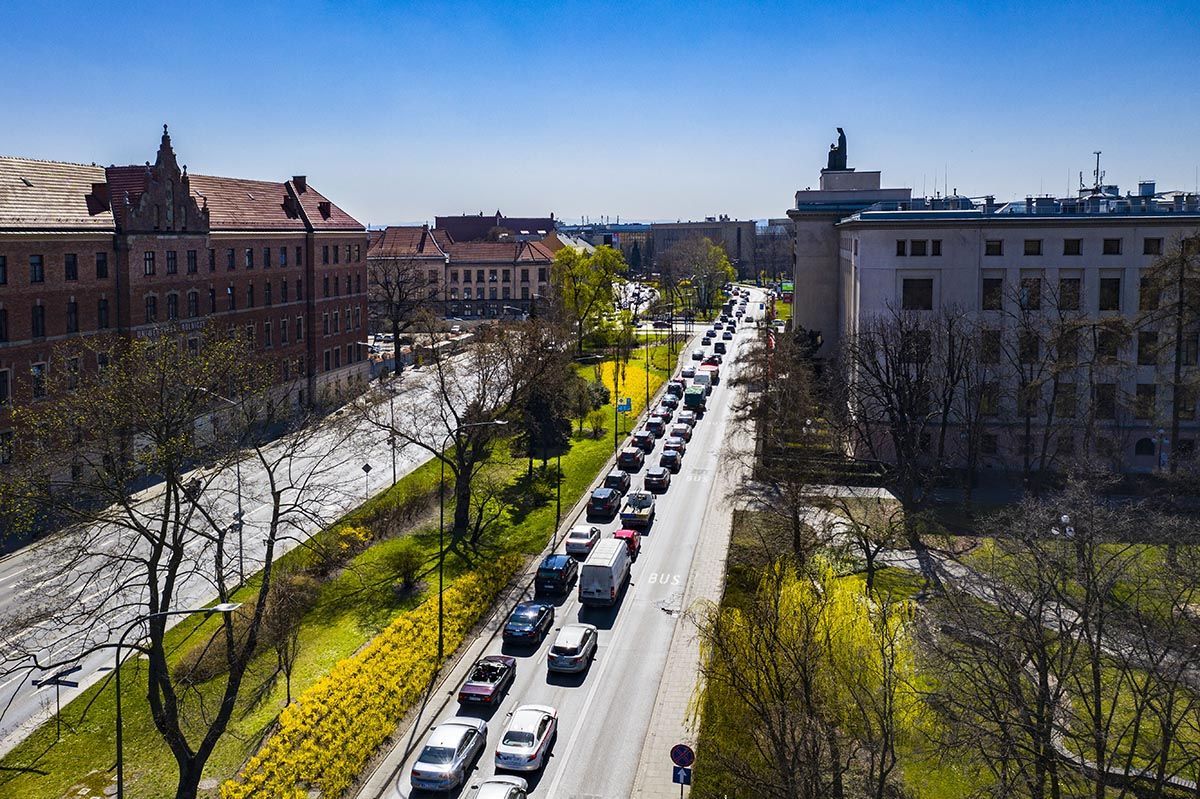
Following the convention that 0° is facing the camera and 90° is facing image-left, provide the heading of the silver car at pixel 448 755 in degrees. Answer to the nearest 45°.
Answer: approximately 225°

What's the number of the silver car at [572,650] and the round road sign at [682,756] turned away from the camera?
1

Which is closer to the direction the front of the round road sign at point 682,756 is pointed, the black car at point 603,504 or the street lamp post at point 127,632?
the street lamp post

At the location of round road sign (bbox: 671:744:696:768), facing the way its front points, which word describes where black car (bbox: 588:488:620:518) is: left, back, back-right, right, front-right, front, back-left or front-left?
back

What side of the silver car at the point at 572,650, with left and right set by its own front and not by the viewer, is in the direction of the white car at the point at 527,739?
back

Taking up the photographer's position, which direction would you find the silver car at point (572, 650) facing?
facing away from the viewer

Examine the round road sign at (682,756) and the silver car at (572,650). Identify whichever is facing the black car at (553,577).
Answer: the silver car

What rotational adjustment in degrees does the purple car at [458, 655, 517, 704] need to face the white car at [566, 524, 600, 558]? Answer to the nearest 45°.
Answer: approximately 45° to its left

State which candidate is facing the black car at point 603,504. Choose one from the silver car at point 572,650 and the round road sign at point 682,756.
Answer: the silver car

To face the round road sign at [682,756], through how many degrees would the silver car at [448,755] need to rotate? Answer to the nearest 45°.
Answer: approximately 90° to its right

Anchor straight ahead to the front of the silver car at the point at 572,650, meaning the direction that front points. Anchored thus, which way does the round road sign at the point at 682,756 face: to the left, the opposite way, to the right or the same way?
the opposite way

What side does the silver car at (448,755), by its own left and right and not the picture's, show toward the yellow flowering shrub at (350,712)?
left
